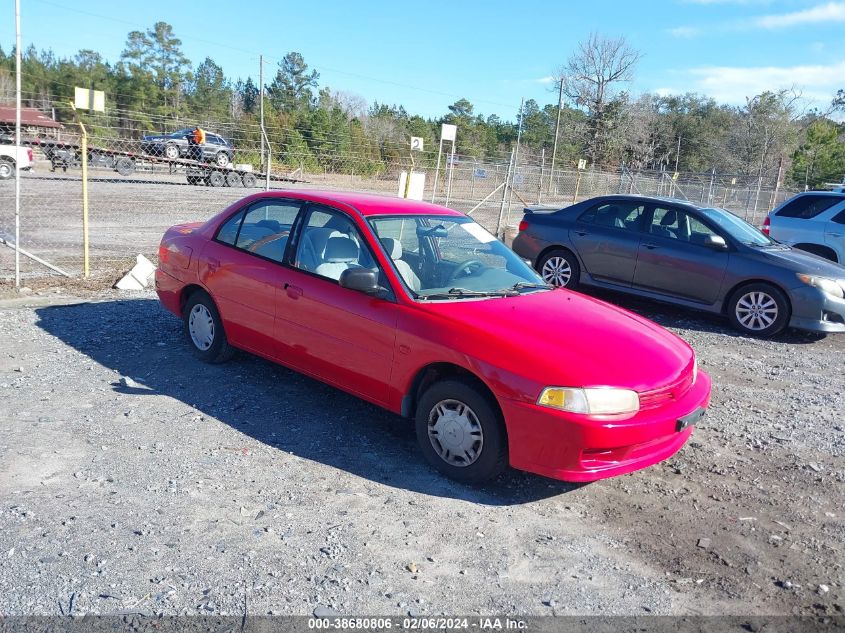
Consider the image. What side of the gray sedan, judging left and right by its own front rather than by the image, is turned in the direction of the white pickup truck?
back

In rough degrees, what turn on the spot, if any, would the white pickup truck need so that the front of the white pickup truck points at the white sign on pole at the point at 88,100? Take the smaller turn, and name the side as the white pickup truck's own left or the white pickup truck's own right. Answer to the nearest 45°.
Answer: approximately 90° to the white pickup truck's own left

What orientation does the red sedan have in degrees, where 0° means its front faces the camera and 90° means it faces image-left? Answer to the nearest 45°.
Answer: approximately 315°

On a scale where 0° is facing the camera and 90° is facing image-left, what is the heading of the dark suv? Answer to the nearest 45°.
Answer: approximately 45°

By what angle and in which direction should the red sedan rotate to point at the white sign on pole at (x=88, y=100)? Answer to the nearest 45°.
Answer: approximately 180°

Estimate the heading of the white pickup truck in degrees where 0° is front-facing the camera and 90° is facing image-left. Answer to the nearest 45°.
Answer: approximately 90°

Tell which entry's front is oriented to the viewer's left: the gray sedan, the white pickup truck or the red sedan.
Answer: the white pickup truck

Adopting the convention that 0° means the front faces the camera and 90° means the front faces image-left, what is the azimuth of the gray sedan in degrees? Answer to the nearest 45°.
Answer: approximately 315°

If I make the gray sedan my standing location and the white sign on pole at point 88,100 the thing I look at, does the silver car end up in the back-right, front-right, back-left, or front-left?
back-right
